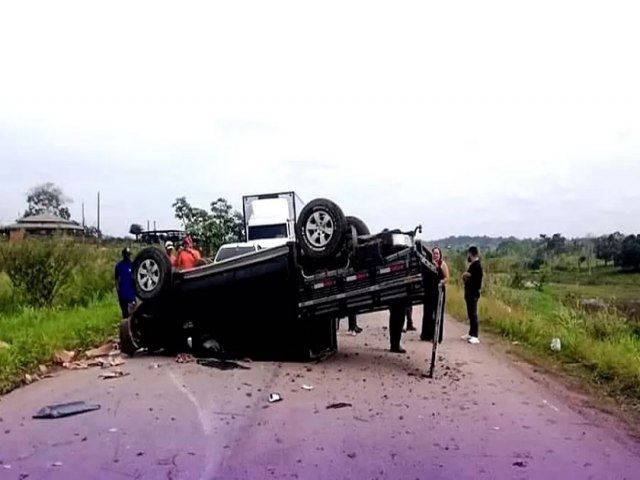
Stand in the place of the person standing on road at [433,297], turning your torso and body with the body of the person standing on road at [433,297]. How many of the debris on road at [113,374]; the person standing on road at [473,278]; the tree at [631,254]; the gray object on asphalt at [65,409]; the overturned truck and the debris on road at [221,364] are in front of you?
4

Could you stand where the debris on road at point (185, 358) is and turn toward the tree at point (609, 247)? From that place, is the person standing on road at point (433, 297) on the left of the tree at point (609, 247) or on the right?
right

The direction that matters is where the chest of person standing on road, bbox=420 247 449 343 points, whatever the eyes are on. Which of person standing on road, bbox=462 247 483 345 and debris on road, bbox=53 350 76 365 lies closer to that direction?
the debris on road

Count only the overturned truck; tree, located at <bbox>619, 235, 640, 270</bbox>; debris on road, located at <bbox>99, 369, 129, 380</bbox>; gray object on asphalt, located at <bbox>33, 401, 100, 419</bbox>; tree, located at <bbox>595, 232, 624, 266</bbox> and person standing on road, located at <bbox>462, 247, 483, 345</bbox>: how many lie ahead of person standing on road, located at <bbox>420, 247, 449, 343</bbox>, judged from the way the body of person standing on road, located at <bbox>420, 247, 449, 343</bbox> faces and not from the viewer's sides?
3

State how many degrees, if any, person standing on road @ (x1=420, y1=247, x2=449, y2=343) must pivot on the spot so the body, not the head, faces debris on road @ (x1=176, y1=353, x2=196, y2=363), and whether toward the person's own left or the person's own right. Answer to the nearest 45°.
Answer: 0° — they already face it

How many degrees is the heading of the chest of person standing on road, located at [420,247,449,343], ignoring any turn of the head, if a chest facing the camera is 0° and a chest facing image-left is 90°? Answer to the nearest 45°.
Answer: approximately 45°

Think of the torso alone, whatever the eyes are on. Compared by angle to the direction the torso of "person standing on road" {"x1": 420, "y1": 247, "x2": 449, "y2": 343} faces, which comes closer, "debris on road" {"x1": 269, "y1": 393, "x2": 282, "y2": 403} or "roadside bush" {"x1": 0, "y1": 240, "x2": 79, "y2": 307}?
the debris on road

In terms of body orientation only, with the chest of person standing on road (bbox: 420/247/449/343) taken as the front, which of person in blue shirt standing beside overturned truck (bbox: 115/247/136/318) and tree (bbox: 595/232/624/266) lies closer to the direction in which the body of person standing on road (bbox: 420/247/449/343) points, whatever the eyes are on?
the person in blue shirt standing beside overturned truck

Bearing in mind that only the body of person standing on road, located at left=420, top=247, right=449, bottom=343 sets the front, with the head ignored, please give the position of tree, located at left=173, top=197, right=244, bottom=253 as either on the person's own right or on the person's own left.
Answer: on the person's own right
